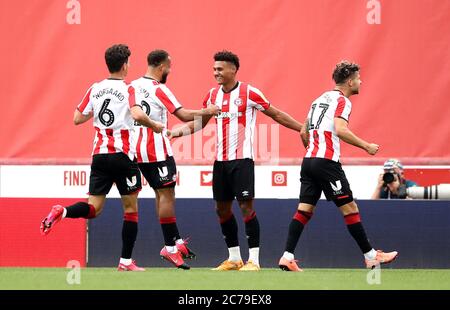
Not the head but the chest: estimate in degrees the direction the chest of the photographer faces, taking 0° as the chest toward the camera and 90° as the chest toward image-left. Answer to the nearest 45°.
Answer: approximately 0°
